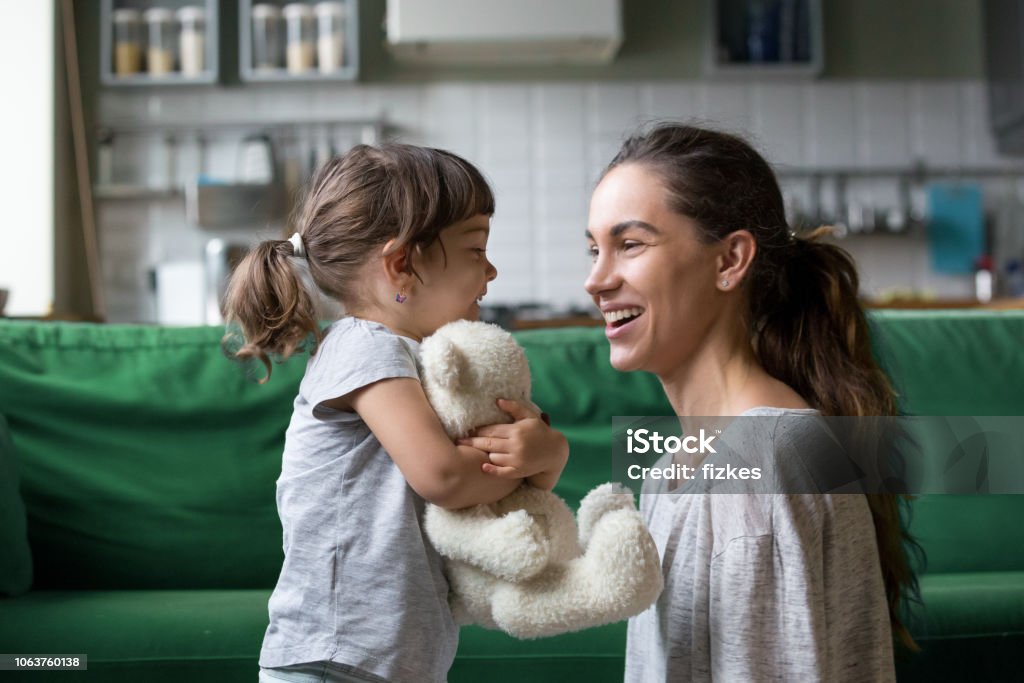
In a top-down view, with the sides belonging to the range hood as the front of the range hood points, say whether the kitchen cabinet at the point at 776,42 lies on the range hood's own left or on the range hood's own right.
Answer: on the range hood's own left

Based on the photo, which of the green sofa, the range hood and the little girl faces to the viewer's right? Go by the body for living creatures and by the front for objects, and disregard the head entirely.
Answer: the little girl

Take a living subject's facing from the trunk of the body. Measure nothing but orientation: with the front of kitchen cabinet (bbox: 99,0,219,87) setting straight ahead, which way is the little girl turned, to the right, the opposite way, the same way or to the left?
to the left

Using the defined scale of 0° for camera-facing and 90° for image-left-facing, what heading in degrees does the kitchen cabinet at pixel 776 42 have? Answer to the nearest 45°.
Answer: approximately 0°

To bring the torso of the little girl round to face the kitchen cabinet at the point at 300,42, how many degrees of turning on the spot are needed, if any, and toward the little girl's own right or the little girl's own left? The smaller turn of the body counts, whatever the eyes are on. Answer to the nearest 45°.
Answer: approximately 90° to the little girl's own left

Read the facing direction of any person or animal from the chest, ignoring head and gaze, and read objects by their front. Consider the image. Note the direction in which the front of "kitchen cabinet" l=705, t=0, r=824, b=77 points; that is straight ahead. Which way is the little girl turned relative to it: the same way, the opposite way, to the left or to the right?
to the left

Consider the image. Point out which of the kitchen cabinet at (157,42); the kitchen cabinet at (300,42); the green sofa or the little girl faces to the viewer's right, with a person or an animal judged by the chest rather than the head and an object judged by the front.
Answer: the little girl

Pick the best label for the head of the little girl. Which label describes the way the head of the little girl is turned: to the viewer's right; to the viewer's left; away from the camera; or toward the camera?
to the viewer's right

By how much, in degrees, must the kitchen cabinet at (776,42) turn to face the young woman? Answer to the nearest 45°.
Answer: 0° — it already faces them

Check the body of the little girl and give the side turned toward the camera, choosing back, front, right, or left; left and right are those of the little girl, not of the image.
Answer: right
